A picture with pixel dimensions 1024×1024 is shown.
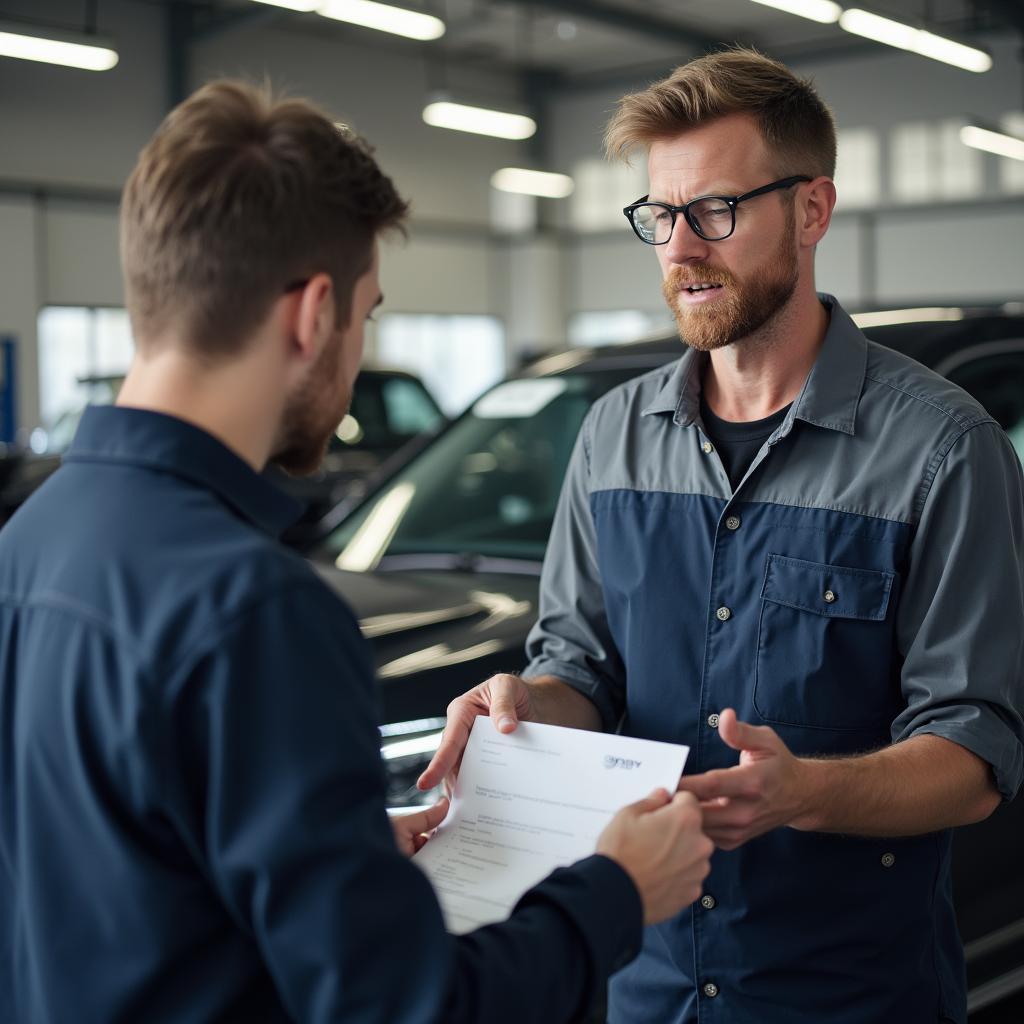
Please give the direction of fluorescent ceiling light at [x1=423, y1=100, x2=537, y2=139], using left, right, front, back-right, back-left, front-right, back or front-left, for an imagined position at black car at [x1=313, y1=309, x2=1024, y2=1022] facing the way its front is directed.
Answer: back-right

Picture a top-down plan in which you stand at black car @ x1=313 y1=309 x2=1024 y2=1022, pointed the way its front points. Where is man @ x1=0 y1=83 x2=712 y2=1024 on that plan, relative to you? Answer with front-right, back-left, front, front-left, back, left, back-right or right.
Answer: front-left

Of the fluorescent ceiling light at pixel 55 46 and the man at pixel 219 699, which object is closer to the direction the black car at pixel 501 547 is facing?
the man

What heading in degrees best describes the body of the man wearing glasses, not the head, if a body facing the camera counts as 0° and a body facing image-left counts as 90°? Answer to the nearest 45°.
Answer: approximately 45°

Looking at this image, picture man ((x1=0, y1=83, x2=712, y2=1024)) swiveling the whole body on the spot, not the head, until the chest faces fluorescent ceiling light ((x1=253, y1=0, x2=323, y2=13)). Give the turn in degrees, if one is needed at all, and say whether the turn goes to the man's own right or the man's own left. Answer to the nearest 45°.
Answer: approximately 45° to the man's own left

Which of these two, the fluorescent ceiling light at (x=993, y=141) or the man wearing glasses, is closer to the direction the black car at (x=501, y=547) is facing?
the man wearing glasses

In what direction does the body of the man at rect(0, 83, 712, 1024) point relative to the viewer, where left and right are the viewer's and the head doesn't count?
facing away from the viewer and to the right of the viewer

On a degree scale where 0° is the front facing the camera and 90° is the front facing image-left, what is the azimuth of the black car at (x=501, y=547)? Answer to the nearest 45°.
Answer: approximately 45°

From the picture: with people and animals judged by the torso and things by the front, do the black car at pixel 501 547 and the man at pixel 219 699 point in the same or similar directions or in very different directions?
very different directions
